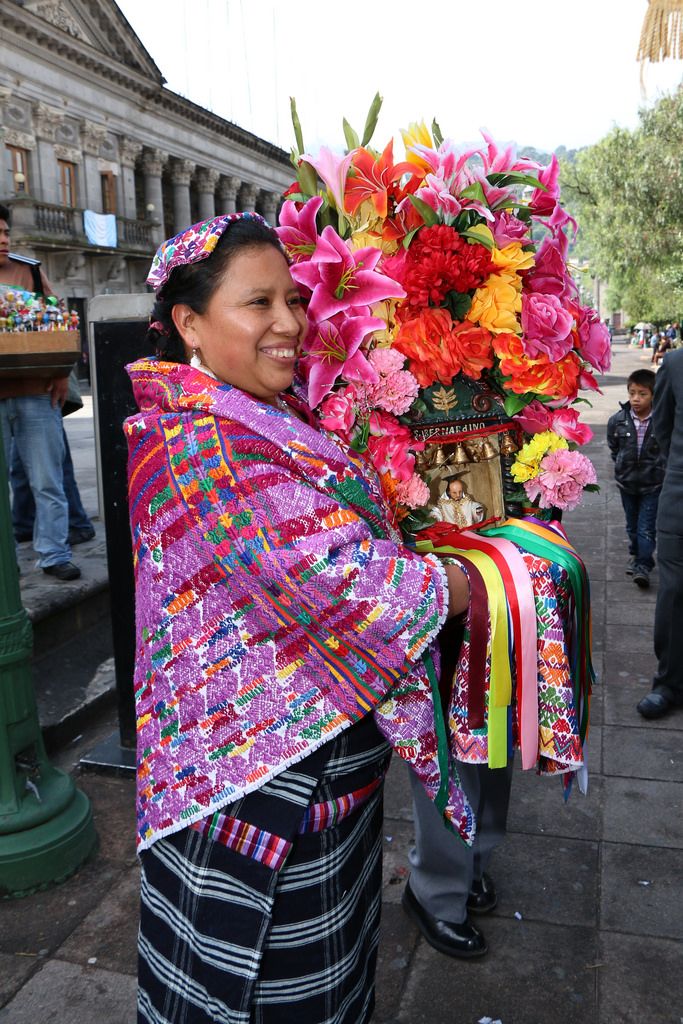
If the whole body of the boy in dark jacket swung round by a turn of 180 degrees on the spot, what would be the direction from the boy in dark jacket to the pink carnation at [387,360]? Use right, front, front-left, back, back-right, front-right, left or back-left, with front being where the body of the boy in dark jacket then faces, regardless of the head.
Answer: back

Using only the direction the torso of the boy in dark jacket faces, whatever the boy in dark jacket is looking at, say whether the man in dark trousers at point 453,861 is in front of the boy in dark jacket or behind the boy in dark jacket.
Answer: in front

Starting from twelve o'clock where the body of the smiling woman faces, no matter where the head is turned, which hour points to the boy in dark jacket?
The boy in dark jacket is roughly at 10 o'clock from the smiling woman.

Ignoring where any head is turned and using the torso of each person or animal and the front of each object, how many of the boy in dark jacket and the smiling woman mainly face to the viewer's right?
1

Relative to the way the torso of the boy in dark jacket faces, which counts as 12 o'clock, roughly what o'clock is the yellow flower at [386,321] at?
The yellow flower is roughly at 12 o'clock from the boy in dark jacket.

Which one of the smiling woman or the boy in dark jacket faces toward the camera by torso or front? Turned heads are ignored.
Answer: the boy in dark jacket

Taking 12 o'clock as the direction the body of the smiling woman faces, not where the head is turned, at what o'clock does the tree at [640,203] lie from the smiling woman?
The tree is roughly at 10 o'clock from the smiling woman.

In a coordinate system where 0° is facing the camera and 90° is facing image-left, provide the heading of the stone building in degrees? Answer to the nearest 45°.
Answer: approximately 315°

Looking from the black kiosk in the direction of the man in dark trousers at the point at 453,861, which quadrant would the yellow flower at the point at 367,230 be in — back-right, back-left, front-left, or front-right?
front-right

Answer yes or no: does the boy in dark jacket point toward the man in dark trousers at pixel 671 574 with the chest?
yes

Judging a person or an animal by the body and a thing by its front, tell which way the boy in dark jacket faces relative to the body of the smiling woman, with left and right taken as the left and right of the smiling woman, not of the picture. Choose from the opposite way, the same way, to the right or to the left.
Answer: to the right

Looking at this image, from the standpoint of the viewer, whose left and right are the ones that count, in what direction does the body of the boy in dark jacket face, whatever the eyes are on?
facing the viewer

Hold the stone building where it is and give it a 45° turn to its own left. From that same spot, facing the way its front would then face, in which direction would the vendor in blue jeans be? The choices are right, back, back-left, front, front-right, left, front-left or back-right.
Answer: right

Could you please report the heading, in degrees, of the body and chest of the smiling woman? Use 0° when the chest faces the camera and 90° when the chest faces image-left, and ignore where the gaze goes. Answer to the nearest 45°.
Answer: approximately 270°

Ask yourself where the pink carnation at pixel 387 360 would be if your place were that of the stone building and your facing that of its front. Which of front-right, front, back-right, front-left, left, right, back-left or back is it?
front-right

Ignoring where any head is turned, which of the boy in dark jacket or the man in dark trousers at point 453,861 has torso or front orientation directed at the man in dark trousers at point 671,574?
the boy in dark jacket
